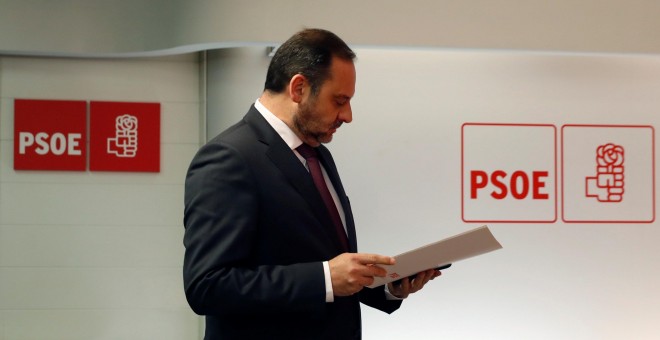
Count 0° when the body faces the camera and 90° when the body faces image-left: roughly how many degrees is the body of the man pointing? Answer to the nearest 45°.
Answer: approximately 315°

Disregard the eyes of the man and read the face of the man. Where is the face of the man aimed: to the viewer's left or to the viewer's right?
to the viewer's right
